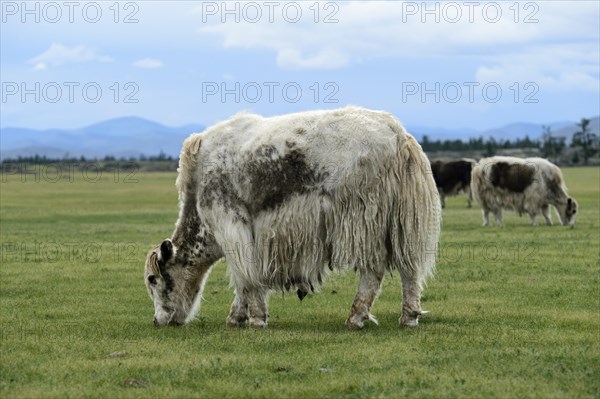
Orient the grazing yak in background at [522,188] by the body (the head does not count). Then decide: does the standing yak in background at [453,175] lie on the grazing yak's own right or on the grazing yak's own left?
on the grazing yak's own left

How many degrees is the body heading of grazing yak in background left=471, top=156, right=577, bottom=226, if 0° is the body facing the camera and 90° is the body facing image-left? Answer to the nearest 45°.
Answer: approximately 270°
